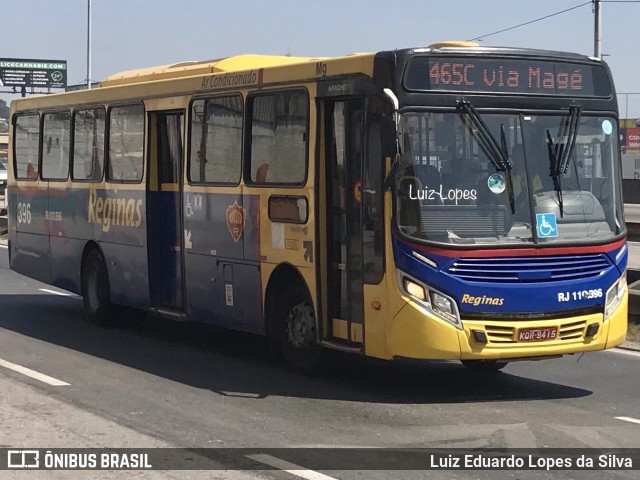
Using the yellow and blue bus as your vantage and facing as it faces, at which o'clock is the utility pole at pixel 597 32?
The utility pole is roughly at 8 o'clock from the yellow and blue bus.

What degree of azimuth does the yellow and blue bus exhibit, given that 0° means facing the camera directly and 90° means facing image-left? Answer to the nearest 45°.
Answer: approximately 315°
